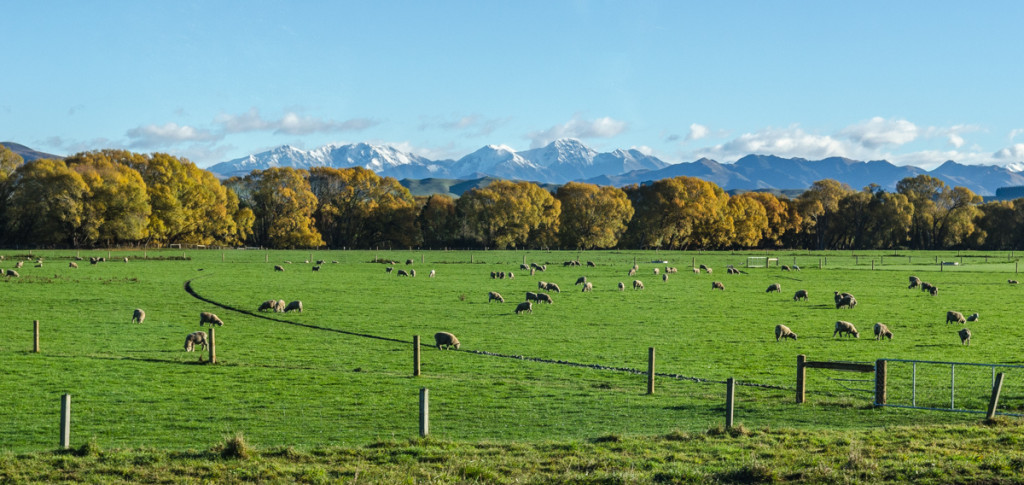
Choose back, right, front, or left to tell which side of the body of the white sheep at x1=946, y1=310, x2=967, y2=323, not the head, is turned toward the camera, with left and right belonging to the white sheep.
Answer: right

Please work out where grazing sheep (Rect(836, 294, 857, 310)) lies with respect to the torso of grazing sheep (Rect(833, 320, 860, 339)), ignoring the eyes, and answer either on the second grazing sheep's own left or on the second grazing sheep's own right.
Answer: on the second grazing sheep's own left

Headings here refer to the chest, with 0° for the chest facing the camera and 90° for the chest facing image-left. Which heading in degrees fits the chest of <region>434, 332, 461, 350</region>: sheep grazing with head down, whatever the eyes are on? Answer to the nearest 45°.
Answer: approximately 270°

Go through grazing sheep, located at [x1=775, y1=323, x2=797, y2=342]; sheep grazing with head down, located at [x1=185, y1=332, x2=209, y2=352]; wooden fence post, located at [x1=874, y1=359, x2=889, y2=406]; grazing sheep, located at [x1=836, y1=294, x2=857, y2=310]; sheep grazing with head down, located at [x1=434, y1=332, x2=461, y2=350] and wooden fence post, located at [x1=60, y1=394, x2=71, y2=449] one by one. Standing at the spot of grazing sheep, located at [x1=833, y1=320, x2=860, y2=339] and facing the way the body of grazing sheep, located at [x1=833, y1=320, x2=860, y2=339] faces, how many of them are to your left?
1

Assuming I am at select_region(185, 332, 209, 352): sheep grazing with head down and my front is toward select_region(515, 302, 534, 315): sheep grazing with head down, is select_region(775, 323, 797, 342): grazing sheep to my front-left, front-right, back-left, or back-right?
front-right

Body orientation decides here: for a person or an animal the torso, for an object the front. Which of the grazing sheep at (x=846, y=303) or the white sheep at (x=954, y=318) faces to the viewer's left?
the grazing sheep

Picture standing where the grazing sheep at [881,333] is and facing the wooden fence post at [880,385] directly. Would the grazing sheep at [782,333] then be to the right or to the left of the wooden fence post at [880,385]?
right

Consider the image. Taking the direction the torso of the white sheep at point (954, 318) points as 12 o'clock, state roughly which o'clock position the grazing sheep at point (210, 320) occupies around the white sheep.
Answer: The grazing sheep is roughly at 5 o'clock from the white sheep.
